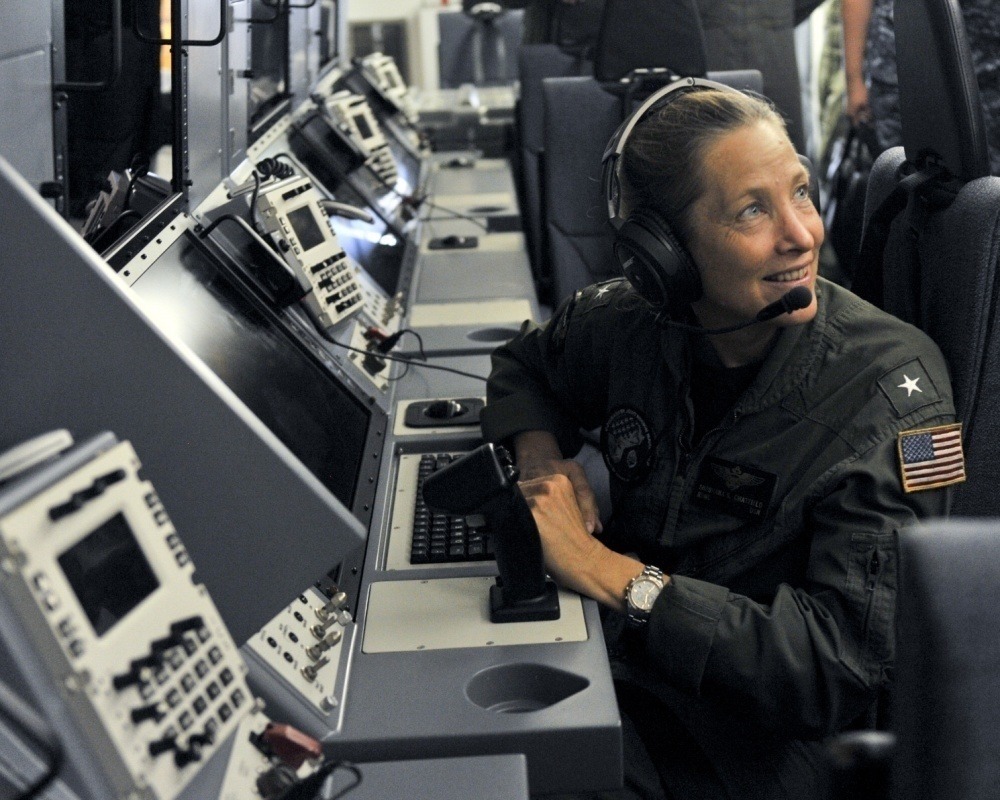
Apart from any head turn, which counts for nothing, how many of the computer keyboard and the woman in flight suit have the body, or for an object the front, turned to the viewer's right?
1

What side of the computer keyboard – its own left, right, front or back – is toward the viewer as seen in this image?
right

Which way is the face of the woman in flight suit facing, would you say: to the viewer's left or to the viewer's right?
to the viewer's right

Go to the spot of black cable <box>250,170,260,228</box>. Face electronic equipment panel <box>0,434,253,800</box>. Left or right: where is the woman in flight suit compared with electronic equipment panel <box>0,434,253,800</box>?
left

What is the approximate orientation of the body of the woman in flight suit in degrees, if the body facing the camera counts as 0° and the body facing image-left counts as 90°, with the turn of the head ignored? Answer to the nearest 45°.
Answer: approximately 45°

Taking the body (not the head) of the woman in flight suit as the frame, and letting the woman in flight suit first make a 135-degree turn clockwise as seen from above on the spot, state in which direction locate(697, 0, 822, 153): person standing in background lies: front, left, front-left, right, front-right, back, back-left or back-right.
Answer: front

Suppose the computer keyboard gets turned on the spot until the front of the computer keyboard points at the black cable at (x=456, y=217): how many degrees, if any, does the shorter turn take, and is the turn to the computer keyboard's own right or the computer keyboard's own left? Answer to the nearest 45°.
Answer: approximately 90° to the computer keyboard's own left
